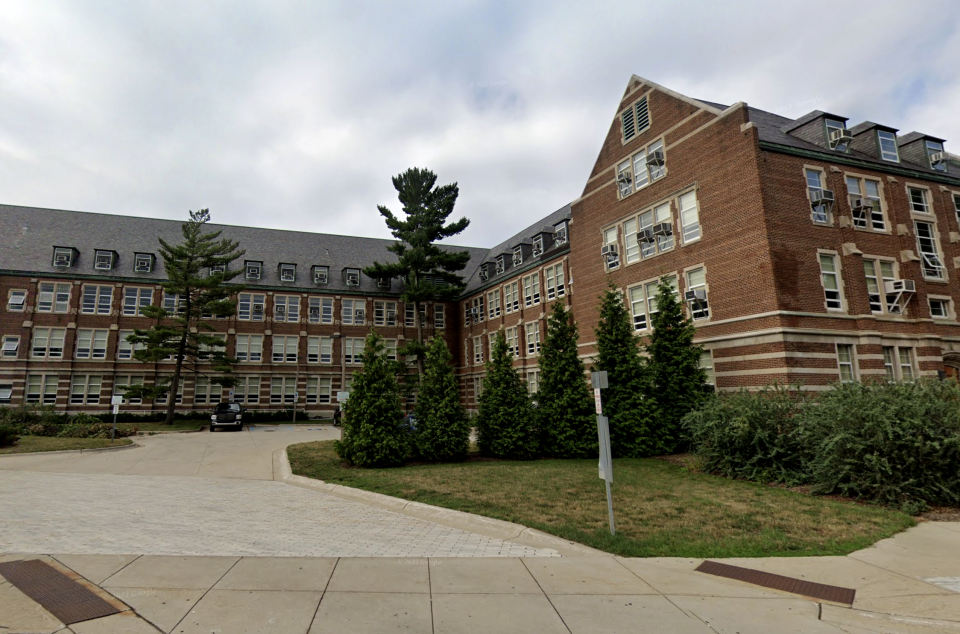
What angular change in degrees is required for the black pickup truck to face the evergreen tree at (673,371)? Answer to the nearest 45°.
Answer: approximately 45° to its left

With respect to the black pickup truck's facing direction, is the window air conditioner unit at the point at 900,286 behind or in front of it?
in front

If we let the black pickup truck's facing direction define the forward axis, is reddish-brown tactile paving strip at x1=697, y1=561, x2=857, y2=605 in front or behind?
in front

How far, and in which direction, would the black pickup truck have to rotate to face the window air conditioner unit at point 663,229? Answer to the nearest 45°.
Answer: approximately 45° to its left

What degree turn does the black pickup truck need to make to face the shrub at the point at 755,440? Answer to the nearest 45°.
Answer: approximately 45° to its left

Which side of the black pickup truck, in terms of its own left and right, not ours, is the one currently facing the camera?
front

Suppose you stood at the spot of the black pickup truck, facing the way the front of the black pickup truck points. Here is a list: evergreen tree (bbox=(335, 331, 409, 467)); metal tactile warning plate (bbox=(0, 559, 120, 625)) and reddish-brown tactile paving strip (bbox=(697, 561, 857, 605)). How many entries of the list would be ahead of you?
3

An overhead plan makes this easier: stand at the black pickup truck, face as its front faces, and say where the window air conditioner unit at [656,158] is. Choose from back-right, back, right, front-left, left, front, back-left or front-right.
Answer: front-left

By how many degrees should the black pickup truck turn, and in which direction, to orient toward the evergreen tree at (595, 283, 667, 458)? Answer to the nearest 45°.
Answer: approximately 45° to its left

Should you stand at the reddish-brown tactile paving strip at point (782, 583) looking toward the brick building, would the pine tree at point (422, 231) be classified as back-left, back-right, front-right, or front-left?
front-left
